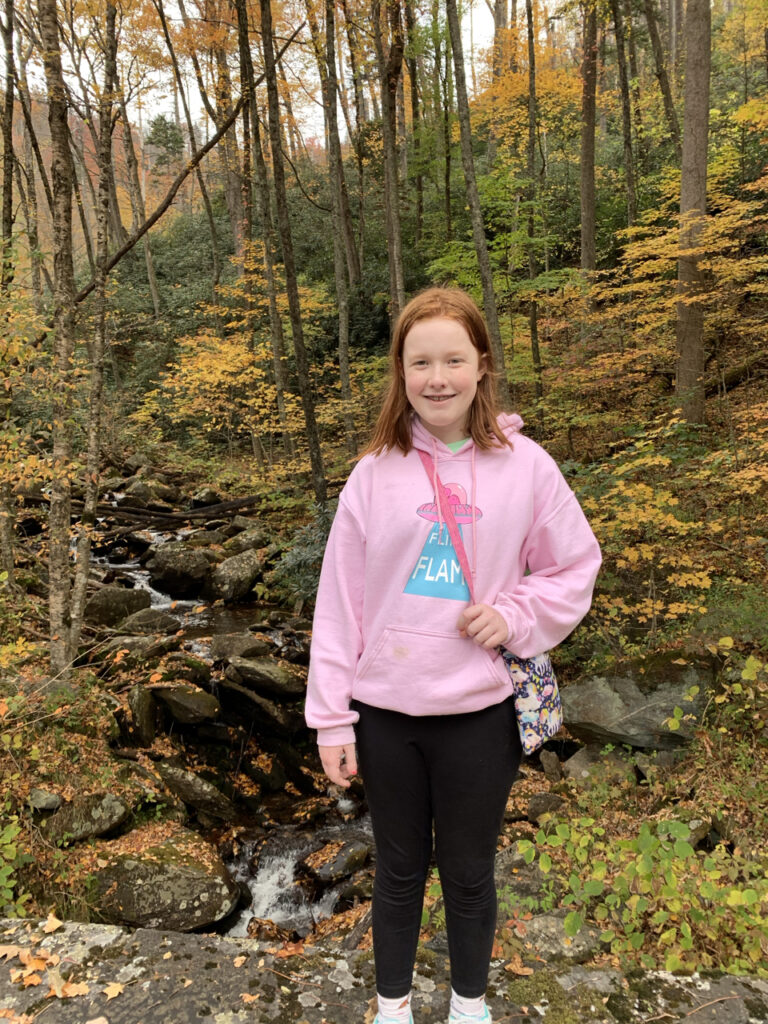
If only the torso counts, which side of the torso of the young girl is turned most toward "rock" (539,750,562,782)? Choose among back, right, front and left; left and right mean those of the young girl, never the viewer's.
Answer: back

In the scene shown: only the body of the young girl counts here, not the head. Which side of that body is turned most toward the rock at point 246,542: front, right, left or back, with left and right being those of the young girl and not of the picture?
back

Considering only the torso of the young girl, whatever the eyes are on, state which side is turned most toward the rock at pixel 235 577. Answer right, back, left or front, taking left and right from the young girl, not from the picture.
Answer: back

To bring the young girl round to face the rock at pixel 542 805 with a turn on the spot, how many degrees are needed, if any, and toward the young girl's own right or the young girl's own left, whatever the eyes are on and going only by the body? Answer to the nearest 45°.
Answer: approximately 180°

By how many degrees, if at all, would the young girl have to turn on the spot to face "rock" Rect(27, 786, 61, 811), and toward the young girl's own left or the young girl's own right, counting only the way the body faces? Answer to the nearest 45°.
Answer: approximately 135° to the young girl's own right

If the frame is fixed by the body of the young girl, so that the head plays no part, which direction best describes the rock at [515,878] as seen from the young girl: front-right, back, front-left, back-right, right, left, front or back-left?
back

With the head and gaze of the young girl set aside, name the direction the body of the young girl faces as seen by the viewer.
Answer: toward the camera
